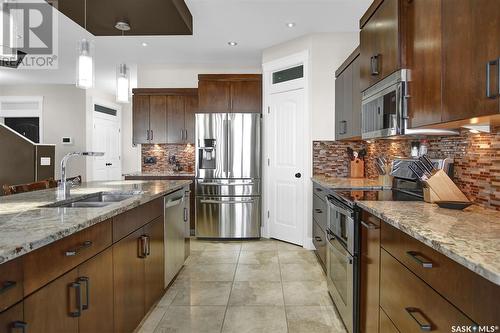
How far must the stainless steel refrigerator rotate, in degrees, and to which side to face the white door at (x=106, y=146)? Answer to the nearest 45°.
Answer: approximately 135° to its right

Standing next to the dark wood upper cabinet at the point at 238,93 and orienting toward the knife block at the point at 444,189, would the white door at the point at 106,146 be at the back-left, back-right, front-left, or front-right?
back-right

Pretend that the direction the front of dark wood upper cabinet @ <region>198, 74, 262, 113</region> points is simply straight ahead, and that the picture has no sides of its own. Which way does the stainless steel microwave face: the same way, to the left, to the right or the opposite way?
to the right

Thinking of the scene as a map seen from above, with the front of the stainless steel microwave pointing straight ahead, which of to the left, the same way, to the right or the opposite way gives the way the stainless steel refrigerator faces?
to the left

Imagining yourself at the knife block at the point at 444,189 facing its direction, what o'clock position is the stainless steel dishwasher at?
The stainless steel dishwasher is roughly at 12 o'clock from the knife block.

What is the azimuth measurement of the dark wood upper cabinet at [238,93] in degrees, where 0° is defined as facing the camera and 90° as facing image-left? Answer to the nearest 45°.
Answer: approximately 0°

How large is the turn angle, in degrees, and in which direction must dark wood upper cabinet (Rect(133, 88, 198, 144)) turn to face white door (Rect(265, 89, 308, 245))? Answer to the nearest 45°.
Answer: approximately 45° to its left

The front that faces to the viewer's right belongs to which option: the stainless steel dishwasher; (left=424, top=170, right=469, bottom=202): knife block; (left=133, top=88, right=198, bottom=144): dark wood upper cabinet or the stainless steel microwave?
the stainless steel dishwasher

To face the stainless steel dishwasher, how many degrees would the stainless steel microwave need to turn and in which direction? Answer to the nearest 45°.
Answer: approximately 45° to its right

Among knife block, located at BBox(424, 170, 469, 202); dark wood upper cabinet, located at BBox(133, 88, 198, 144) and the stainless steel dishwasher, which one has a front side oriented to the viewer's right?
the stainless steel dishwasher

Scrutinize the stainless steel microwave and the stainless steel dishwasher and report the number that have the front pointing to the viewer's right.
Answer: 1

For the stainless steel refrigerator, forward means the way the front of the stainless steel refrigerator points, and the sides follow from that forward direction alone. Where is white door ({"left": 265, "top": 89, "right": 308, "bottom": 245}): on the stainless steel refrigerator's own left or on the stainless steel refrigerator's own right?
on the stainless steel refrigerator's own left

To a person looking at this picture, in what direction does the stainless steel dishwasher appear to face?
facing to the right of the viewer

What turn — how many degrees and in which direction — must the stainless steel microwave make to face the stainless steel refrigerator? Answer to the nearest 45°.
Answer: approximately 90° to its right

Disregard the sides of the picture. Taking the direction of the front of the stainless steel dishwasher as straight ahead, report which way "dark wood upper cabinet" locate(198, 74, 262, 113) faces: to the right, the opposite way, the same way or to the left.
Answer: to the right
